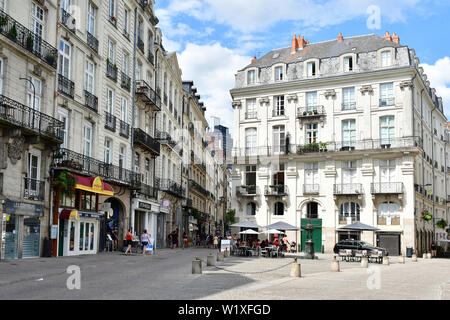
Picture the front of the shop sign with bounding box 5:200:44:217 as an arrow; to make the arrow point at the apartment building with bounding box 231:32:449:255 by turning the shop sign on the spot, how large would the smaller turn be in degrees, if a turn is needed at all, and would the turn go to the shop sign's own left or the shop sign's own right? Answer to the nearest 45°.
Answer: approximately 90° to the shop sign's own left

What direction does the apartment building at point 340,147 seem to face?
toward the camera

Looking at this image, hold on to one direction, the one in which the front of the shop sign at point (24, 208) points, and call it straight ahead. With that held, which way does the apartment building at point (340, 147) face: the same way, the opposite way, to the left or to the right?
to the right

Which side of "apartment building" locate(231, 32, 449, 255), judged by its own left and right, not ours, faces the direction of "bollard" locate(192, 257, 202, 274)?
front

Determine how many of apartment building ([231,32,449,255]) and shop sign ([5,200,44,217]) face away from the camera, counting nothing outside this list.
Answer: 0

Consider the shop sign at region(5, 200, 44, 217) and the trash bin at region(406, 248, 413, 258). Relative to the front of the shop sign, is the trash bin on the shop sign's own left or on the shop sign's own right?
on the shop sign's own left

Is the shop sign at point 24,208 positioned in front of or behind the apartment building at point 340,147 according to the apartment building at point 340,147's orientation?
in front

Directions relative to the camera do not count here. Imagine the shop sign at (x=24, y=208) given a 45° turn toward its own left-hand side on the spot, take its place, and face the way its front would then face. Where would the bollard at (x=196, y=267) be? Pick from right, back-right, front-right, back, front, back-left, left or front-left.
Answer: front-right

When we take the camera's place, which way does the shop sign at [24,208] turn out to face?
facing the viewer and to the right of the viewer
